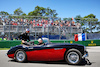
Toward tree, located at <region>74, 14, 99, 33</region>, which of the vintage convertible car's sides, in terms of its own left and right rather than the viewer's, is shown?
left

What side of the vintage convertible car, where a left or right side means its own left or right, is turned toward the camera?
right

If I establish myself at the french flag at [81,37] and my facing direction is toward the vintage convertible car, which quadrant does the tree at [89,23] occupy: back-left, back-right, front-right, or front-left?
back-left

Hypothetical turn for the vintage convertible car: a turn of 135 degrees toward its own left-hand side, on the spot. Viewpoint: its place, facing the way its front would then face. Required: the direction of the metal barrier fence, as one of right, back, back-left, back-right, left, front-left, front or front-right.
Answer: front-right

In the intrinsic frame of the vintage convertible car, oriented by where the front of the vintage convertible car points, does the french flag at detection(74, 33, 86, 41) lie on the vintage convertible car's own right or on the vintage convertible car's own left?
on the vintage convertible car's own left
